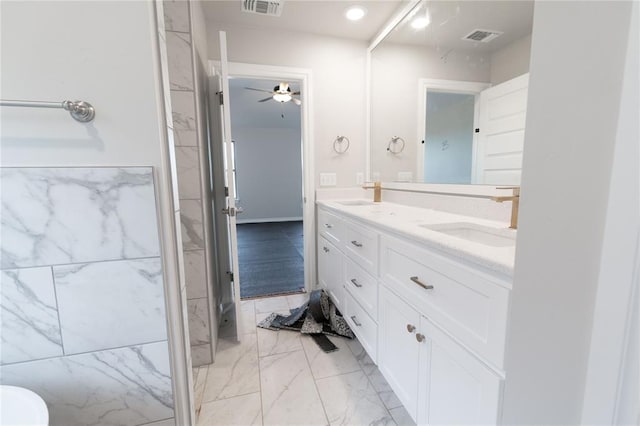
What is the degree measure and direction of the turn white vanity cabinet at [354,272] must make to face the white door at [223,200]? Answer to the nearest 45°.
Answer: approximately 45° to its right

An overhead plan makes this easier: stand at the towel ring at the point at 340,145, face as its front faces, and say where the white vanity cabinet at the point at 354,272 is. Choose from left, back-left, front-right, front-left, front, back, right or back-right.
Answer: front

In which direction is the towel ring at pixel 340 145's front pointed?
toward the camera

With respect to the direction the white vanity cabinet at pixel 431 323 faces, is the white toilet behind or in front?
in front

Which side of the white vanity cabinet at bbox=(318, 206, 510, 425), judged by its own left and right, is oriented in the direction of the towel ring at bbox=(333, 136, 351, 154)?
right

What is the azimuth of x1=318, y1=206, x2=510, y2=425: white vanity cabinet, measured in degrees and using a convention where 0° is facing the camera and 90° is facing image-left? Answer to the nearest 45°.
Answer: approximately 45°

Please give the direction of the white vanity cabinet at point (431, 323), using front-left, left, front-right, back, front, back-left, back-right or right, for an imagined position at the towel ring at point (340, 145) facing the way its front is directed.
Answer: front

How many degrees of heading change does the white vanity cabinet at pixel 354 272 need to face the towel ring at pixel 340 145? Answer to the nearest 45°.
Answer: approximately 135° to its right

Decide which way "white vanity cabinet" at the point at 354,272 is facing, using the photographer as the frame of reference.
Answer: facing the viewer and to the left of the viewer

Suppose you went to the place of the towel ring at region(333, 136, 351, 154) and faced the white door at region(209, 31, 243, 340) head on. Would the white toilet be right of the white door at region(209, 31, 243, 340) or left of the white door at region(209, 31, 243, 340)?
left

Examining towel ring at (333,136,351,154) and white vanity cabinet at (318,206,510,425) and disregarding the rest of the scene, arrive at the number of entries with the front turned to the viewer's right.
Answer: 0
